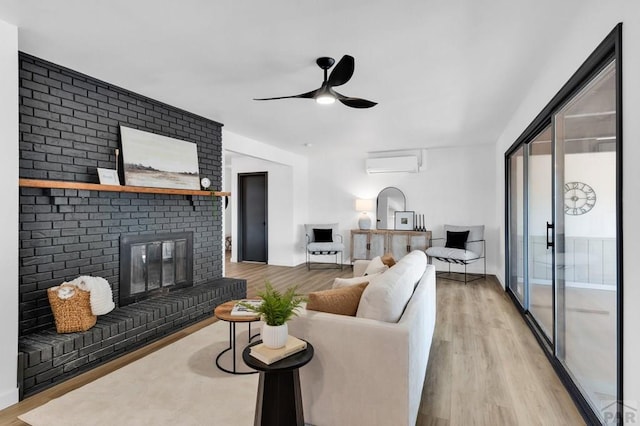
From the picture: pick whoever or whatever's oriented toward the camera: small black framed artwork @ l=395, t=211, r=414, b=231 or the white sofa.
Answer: the small black framed artwork

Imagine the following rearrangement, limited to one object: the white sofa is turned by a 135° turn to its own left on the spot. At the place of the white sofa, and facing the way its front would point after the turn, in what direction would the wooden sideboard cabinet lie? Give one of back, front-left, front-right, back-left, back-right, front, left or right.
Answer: back-left

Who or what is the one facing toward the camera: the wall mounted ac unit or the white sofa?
the wall mounted ac unit

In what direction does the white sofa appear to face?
to the viewer's left

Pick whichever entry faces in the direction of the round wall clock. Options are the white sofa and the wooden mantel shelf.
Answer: the wooden mantel shelf

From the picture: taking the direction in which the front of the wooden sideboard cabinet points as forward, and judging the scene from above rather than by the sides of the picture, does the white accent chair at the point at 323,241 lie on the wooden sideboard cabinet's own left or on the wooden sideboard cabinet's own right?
on the wooden sideboard cabinet's own right

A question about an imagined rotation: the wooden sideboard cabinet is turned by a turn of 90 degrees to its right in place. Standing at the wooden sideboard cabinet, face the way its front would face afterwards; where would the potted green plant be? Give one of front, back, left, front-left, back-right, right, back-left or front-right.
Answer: left

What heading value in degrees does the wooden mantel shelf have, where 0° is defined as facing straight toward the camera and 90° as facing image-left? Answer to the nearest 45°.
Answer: approximately 315°

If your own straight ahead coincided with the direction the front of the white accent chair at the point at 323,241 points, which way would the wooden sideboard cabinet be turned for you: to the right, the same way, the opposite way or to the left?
the same way

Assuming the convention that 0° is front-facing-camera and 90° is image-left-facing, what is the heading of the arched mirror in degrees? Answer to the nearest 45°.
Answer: approximately 0°

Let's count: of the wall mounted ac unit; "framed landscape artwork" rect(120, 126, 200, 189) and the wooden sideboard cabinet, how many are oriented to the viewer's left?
0

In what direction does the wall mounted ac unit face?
toward the camera

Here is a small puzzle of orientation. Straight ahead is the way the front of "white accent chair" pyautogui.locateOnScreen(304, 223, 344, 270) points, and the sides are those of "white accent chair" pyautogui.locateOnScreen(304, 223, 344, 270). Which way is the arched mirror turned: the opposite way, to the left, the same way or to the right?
the same way

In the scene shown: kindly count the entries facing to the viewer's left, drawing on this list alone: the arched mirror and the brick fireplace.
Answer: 0

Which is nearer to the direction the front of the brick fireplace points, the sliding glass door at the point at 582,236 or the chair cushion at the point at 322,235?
the sliding glass door

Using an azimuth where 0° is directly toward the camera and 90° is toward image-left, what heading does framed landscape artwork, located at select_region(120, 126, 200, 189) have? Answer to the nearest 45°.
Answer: approximately 315°

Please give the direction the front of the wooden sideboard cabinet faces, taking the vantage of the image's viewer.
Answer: facing the viewer
